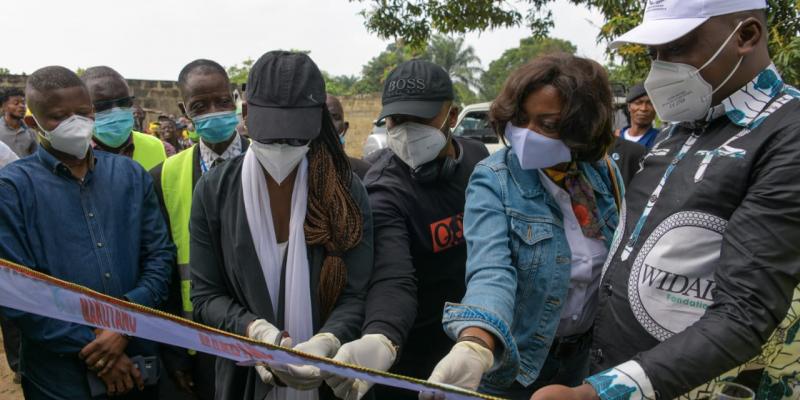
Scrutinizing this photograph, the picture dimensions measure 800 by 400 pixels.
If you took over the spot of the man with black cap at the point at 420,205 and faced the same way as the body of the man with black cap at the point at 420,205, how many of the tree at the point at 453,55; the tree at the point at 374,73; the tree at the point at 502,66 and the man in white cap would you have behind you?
3

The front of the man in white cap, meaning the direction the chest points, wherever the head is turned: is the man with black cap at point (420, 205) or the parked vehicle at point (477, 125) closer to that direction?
the man with black cap

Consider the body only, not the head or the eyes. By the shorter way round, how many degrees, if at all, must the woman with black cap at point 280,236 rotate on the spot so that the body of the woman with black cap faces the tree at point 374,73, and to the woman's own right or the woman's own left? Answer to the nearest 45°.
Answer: approximately 180°

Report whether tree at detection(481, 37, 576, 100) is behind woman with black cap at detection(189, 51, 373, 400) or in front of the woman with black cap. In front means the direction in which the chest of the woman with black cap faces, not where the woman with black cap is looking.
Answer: behind

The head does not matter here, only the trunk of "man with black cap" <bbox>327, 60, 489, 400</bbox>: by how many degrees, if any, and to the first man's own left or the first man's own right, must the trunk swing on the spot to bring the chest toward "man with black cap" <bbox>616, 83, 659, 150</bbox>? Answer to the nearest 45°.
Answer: approximately 135° to the first man's own left

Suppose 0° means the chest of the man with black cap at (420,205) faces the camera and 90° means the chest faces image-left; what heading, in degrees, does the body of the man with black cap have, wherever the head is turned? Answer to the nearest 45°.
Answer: approximately 0°

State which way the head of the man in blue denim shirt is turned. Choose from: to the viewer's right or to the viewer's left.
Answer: to the viewer's right

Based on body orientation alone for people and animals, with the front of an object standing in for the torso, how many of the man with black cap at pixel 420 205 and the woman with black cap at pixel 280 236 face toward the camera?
2

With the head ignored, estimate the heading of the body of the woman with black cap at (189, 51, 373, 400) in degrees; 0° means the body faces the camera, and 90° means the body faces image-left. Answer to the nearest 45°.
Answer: approximately 0°

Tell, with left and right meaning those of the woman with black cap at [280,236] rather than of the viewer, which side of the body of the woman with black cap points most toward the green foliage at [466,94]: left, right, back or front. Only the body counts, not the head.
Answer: back

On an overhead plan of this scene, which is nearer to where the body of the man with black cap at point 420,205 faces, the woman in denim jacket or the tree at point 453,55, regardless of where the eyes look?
the woman in denim jacket

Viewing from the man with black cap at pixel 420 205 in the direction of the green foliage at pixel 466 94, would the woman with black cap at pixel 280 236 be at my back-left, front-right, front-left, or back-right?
back-left

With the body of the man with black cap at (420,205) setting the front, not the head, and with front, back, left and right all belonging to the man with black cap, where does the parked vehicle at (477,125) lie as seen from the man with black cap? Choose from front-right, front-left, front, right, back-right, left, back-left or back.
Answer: back

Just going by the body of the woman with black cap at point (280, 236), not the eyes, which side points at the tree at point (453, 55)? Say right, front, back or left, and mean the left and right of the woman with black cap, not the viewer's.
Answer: back

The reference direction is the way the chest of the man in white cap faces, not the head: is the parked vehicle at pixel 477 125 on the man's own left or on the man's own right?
on the man's own right

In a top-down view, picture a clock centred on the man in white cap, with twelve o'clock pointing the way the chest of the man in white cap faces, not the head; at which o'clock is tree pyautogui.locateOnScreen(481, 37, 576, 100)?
The tree is roughly at 4 o'clock from the man in white cap.

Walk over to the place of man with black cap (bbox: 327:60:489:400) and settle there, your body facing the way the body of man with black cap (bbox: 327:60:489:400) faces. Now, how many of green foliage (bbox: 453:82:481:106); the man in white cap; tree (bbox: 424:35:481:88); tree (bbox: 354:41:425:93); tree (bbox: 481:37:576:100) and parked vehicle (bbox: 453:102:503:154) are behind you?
5
